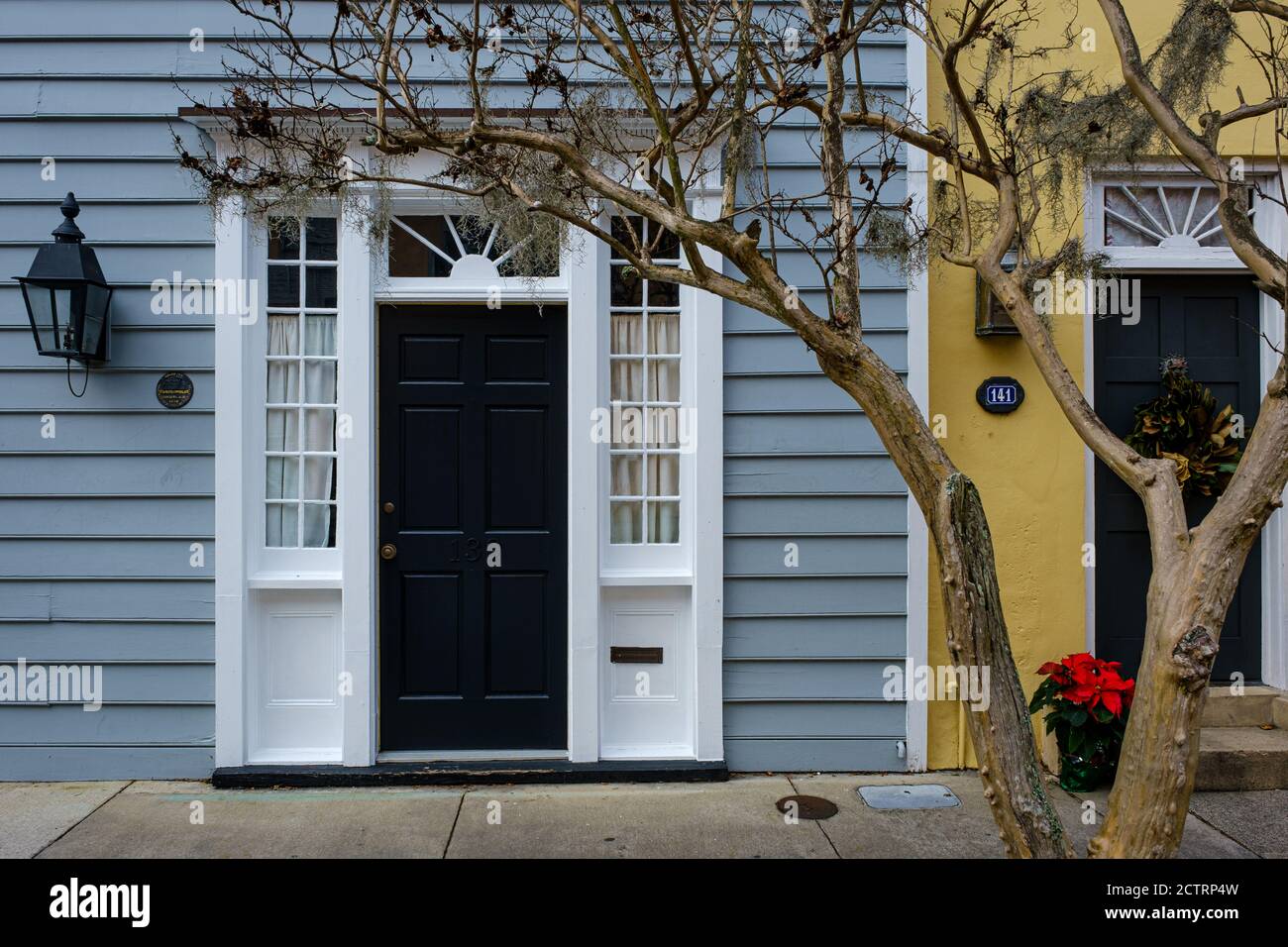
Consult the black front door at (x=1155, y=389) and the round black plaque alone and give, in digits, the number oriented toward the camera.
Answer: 2

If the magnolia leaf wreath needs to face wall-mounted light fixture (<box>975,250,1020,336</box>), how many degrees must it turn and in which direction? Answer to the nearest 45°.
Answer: approximately 45° to its right

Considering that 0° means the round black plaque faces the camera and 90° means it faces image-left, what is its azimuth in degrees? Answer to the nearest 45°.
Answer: approximately 0°

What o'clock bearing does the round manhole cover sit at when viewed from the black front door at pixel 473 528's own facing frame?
The round manhole cover is roughly at 10 o'clock from the black front door.

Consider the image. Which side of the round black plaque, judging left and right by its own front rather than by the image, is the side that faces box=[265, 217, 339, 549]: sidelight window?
left

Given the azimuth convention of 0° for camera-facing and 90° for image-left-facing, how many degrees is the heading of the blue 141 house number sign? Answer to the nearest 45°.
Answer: approximately 0°

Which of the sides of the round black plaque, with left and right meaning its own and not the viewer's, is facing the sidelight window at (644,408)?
left
